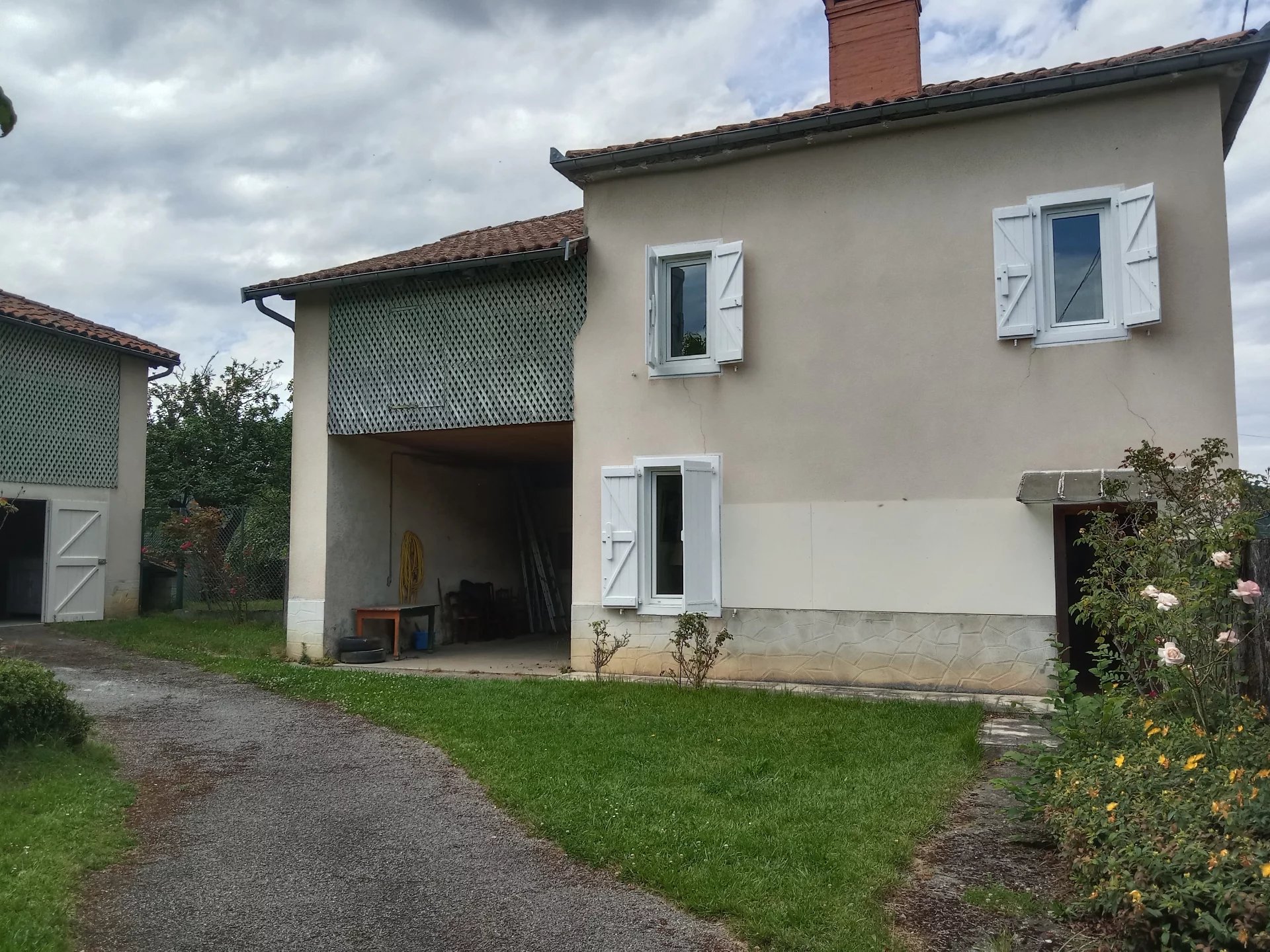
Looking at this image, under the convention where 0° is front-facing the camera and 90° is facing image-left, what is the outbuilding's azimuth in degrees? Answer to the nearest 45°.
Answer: approximately 315°

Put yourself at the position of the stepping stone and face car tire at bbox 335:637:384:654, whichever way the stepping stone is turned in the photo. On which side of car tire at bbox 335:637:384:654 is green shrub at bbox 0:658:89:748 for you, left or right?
left

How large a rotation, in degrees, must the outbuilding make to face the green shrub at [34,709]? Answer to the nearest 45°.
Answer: approximately 45° to its right

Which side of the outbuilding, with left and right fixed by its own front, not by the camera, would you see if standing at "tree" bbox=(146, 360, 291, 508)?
left

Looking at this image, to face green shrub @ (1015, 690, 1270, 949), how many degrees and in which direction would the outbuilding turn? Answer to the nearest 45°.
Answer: approximately 45° to its right
